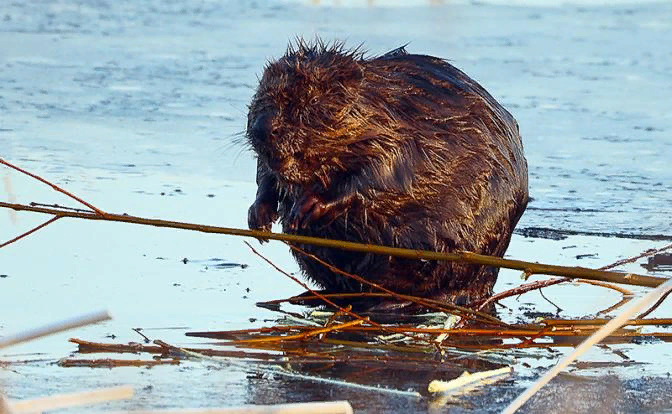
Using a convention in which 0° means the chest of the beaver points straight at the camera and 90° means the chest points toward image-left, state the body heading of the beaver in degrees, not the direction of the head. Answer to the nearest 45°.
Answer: approximately 45°

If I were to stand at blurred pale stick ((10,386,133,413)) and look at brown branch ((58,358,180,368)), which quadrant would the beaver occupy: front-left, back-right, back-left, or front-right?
front-right

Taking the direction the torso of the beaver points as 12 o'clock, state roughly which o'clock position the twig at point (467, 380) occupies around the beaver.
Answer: The twig is roughly at 10 o'clock from the beaver.

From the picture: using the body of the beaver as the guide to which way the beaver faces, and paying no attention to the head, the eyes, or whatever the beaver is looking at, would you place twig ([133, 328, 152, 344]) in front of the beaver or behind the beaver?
in front

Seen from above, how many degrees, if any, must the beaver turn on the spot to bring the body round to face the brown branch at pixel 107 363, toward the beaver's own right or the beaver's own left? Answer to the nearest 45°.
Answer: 0° — it already faces it

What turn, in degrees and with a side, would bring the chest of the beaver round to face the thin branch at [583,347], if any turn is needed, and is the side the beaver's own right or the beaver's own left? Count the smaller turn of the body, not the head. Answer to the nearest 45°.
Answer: approximately 45° to the beaver's own left

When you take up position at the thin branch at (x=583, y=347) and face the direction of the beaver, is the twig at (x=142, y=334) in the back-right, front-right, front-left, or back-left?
front-left

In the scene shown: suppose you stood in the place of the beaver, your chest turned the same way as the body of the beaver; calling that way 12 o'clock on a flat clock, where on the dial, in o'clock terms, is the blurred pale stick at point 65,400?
The blurred pale stick is roughly at 11 o'clock from the beaver.

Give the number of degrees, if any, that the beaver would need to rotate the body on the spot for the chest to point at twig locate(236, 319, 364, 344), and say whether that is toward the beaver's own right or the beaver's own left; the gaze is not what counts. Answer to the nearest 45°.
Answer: approximately 45° to the beaver's own left

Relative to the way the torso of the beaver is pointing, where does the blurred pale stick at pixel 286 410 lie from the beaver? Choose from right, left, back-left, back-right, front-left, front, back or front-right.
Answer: front-left
